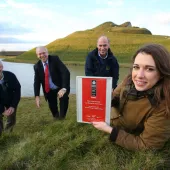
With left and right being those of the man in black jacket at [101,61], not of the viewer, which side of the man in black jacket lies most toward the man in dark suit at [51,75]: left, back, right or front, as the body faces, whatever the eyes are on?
right

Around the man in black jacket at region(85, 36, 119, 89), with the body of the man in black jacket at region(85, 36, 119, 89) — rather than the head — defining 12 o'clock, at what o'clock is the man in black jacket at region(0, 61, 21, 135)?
the man in black jacket at region(0, 61, 21, 135) is roughly at 3 o'clock from the man in black jacket at region(85, 36, 119, 89).

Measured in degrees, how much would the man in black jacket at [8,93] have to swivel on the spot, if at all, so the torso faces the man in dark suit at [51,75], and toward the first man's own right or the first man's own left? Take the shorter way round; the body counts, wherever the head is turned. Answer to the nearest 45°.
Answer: approximately 90° to the first man's own left

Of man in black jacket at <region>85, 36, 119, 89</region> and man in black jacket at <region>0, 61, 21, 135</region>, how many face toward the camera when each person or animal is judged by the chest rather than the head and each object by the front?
2

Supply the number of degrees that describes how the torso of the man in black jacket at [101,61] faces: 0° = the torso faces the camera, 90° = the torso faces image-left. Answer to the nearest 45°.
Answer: approximately 0°

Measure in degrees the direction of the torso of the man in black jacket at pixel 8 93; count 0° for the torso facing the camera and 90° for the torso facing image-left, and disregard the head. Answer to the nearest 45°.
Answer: approximately 0°

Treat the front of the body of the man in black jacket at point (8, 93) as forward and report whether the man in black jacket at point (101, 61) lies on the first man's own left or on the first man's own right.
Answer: on the first man's own left
